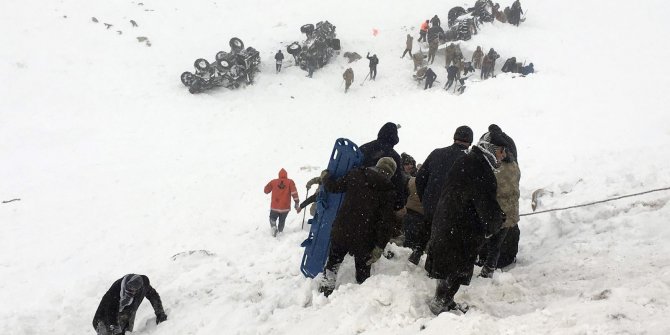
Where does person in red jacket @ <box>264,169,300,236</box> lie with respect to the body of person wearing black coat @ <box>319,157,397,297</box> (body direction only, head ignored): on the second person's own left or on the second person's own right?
on the second person's own left

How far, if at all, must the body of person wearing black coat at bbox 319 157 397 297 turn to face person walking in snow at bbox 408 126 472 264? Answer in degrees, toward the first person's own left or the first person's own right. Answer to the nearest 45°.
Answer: approximately 45° to the first person's own right

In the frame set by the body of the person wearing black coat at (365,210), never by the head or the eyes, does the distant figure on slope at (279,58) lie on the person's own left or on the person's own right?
on the person's own left

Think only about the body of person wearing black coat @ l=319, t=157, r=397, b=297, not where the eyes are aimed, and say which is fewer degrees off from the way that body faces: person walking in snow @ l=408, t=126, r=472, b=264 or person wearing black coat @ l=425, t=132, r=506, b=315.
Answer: the person walking in snow

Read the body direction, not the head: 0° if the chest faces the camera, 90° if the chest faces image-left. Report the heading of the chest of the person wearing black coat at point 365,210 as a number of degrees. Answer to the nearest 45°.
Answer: approximately 225°

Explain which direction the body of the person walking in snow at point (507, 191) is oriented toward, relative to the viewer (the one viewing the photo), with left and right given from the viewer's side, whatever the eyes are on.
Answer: facing to the left of the viewer

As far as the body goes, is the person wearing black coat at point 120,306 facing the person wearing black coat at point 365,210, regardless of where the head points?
no
